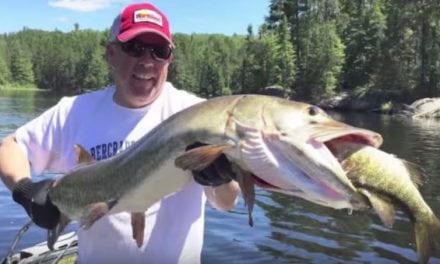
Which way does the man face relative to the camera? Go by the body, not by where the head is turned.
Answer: toward the camera
